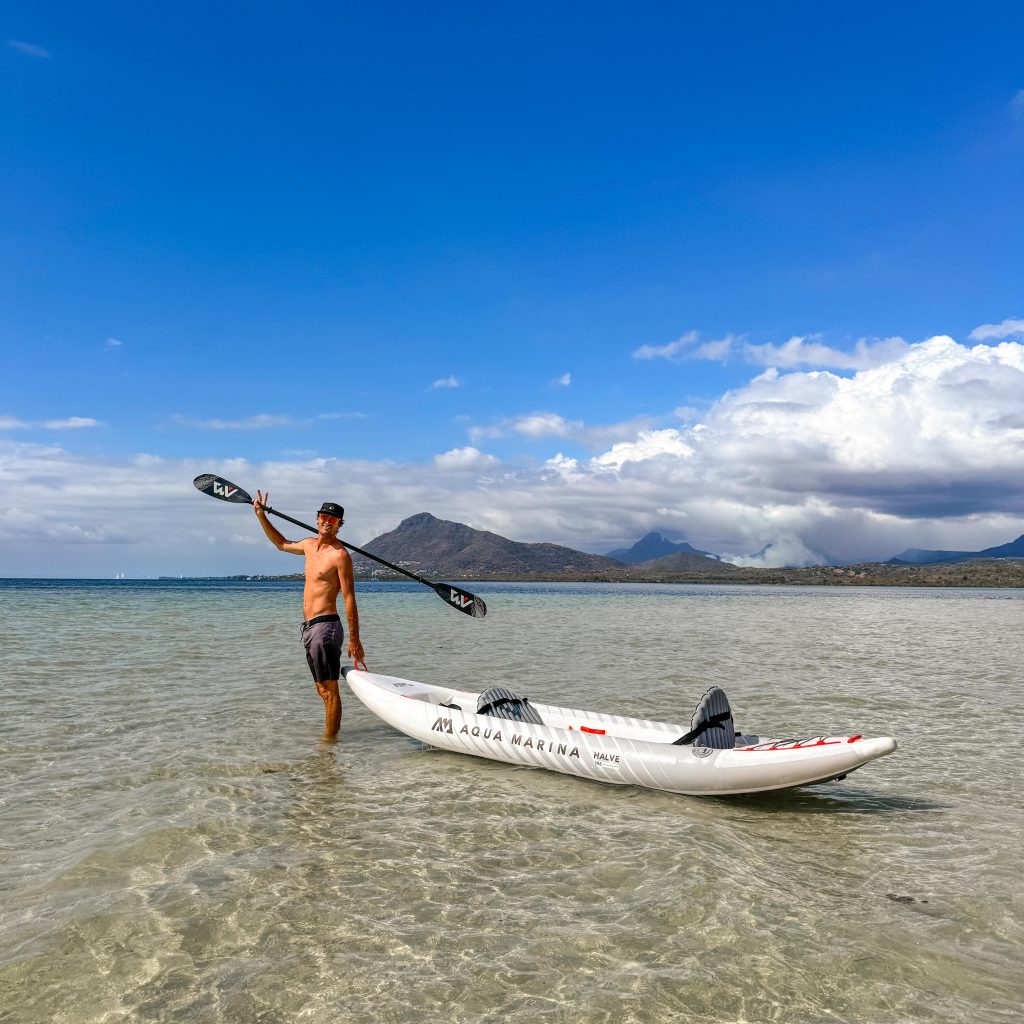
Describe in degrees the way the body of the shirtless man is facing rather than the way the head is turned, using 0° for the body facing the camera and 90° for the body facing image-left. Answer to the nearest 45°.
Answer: approximately 45°

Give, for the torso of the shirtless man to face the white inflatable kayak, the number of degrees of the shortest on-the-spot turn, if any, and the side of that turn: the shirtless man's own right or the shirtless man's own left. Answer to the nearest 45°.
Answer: approximately 90° to the shirtless man's own left
